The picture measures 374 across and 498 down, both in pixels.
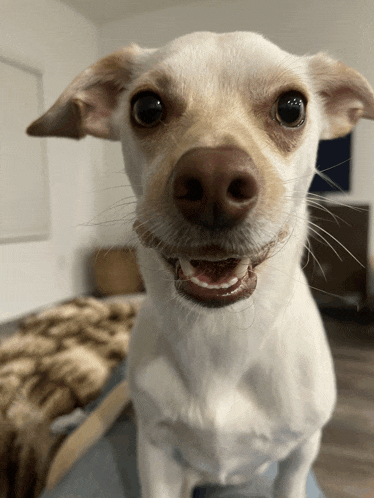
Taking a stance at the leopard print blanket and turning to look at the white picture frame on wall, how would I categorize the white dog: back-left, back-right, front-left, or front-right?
back-right

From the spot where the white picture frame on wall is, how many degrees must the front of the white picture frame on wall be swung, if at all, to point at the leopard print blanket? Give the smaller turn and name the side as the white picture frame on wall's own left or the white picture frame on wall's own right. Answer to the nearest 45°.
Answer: approximately 45° to the white picture frame on wall's own right

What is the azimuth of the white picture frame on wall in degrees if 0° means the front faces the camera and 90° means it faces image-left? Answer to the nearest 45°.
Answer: approximately 315°

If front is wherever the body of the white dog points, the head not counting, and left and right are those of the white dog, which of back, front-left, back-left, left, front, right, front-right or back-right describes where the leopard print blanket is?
back-right

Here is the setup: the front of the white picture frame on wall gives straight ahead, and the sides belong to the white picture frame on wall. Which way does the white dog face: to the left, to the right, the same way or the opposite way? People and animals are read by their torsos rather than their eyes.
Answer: to the right

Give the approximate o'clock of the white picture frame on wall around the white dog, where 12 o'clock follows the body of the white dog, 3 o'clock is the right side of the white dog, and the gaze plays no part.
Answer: The white picture frame on wall is roughly at 5 o'clock from the white dog.
